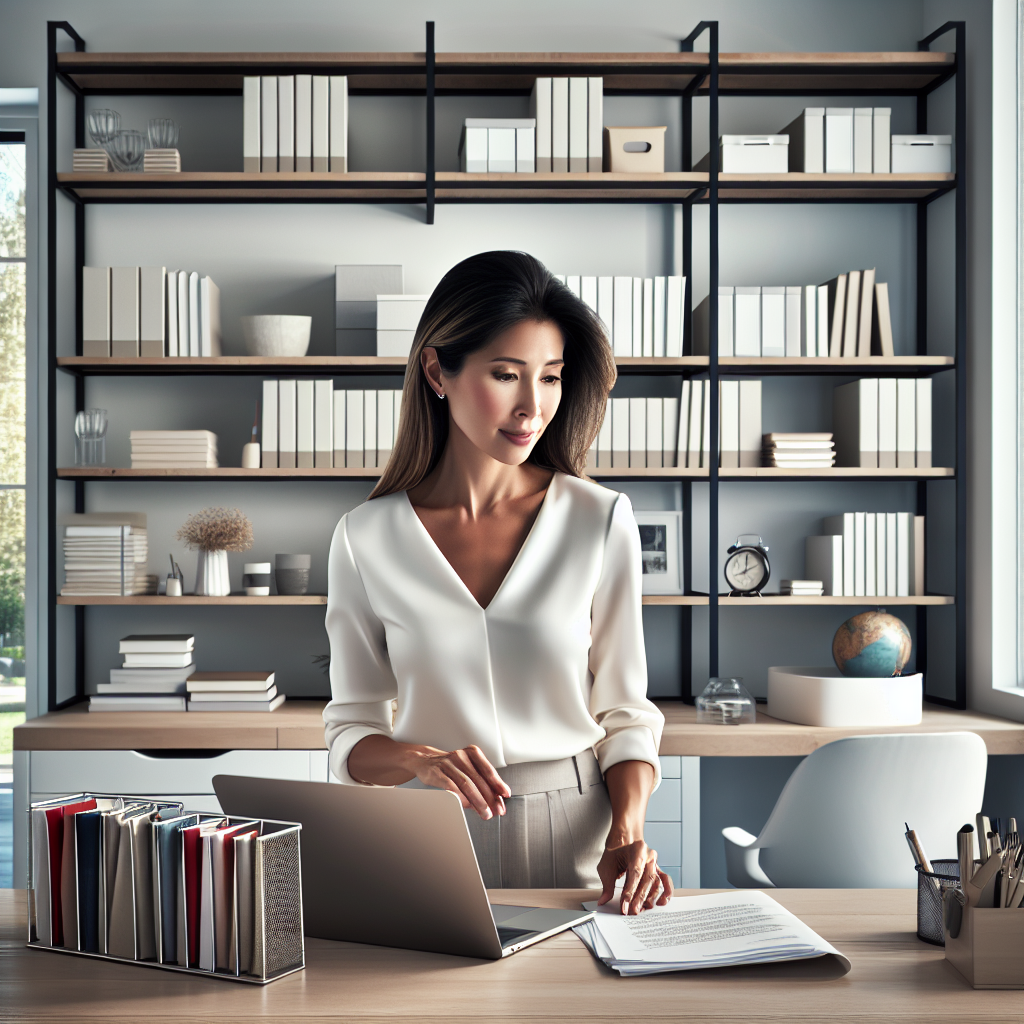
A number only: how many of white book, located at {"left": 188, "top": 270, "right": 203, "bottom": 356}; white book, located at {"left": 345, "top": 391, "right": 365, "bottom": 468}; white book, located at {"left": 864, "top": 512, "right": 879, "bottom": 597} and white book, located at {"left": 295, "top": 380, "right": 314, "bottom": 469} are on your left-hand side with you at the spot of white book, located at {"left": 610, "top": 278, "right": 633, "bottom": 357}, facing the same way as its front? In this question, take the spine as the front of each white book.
1

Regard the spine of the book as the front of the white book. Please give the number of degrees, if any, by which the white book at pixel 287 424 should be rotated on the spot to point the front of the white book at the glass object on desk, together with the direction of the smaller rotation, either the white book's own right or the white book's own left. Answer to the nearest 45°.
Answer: approximately 90° to the white book's own left

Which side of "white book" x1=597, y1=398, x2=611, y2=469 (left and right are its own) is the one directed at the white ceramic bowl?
right

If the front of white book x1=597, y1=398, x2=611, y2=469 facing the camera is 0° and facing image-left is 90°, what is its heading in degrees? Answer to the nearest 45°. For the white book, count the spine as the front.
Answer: approximately 0°

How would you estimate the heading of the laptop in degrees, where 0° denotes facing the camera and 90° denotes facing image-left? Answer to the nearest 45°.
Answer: approximately 225°

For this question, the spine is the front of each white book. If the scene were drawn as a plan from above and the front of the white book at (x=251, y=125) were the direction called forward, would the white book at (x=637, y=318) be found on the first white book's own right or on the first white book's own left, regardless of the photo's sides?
on the first white book's own left
